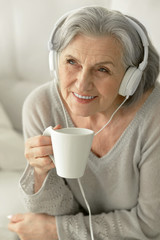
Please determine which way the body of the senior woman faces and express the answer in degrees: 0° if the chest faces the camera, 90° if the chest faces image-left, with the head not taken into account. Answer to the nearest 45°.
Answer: approximately 45°

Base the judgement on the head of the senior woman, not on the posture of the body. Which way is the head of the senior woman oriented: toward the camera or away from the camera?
toward the camera

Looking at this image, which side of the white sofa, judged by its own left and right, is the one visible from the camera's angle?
front
